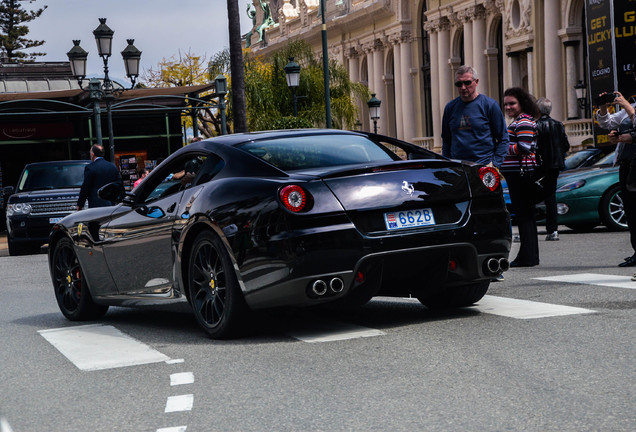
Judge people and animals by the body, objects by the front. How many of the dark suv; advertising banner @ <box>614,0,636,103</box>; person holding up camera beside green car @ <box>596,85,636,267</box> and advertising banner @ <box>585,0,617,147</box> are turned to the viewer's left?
1

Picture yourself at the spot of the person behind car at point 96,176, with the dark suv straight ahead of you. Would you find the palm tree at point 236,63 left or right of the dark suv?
right

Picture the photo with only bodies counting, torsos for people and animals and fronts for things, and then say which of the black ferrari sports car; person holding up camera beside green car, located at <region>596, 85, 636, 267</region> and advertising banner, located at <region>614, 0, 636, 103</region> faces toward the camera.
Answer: the advertising banner

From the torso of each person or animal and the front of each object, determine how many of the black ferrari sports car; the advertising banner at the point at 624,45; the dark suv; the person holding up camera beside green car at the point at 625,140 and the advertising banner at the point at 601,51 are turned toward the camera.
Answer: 3

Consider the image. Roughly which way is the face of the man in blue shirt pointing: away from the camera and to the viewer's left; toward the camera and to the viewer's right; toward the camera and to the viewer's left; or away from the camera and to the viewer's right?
toward the camera and to the viewer's left

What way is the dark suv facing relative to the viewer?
toward the camera

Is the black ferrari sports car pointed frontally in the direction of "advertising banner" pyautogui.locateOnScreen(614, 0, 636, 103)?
no

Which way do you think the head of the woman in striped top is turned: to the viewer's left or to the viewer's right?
to the viewer's left

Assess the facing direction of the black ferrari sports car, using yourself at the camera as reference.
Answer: facing away from the viewer and to the left of the viewer

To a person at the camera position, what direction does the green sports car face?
facing the viewer and to the left of the viewer

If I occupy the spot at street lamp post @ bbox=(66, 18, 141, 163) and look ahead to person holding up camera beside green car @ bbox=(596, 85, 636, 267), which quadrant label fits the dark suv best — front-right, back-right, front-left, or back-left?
front-right

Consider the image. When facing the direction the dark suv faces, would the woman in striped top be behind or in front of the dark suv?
in front

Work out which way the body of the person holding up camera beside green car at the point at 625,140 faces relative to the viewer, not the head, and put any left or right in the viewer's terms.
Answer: facing to the left of the viewer

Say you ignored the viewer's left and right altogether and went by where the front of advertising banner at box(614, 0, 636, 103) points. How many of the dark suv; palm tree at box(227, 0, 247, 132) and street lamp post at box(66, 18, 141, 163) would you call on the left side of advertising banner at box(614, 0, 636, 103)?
0

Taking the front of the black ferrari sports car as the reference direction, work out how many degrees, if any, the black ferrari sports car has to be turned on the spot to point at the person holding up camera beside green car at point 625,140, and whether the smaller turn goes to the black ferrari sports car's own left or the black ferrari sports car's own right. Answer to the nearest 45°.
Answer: approximately 90° to the black ferrari sports car's own right

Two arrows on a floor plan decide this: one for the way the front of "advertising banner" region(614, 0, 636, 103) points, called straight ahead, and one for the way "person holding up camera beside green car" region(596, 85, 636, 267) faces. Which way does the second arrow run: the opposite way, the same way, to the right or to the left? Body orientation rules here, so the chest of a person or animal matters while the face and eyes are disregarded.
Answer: to the right

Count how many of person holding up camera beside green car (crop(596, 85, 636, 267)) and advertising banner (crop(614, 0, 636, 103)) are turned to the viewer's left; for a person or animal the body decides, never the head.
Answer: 1

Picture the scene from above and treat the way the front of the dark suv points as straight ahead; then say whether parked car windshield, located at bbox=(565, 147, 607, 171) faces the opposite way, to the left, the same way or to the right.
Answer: to the right

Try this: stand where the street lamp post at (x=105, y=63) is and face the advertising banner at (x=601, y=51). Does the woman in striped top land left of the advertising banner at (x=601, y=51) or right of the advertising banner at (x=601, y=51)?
right
